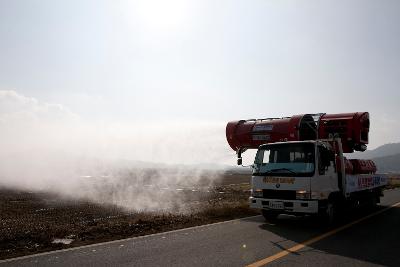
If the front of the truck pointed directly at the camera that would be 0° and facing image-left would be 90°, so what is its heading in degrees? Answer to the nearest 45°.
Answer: approximately 45°
